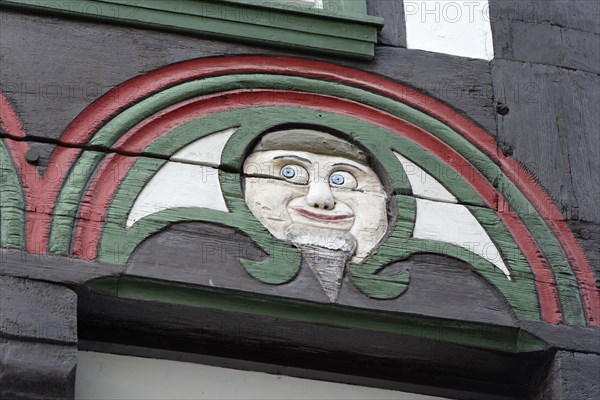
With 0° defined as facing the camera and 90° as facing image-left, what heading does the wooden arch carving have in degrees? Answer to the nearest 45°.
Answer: approximately 0°
